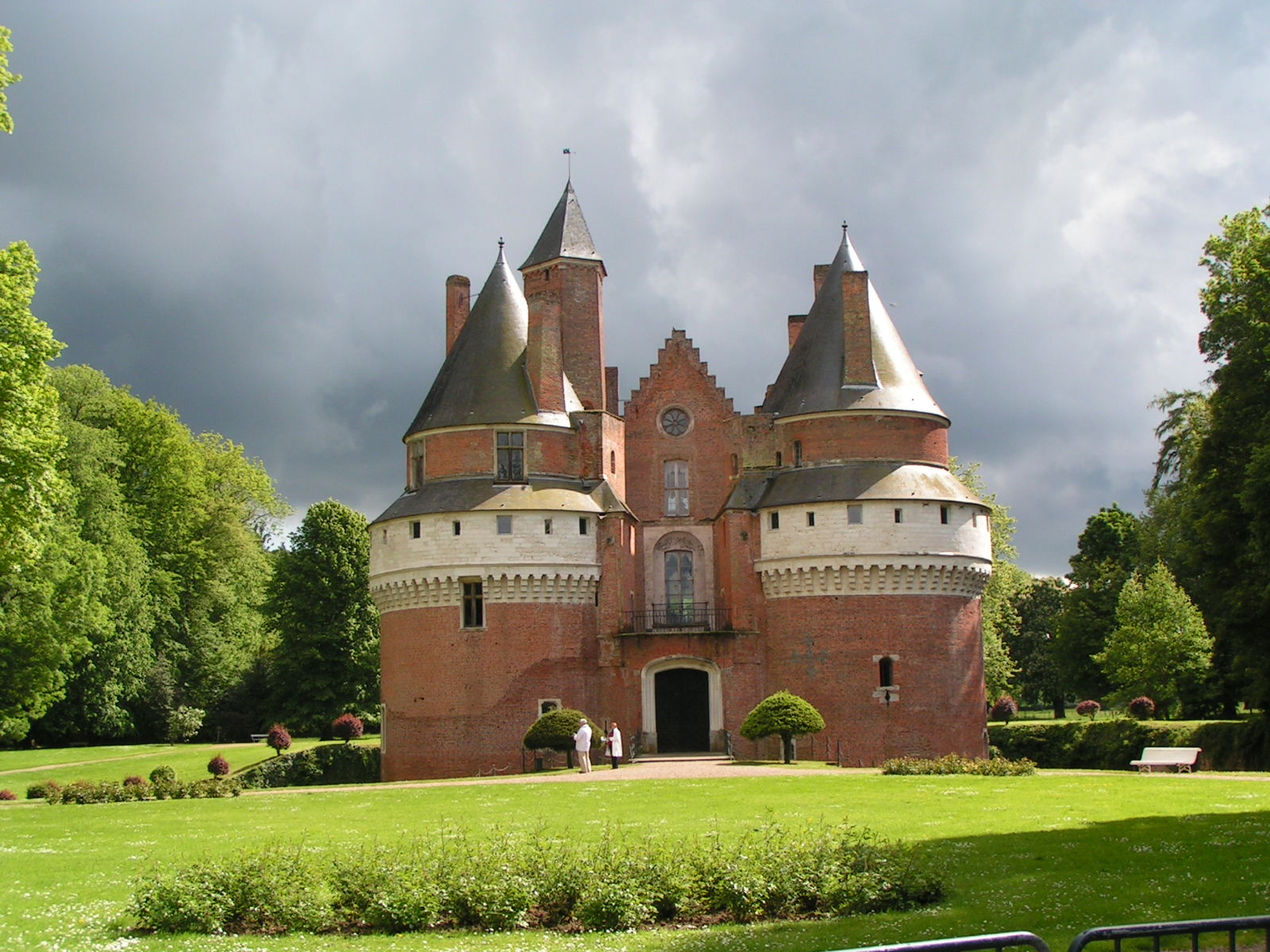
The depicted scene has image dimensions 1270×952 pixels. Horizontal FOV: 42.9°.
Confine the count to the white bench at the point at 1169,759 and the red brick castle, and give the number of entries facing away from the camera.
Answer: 0

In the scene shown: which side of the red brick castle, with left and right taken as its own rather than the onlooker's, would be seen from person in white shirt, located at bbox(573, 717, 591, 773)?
front

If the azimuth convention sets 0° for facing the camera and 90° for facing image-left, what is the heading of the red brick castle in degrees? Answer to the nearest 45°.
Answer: approximately 0°

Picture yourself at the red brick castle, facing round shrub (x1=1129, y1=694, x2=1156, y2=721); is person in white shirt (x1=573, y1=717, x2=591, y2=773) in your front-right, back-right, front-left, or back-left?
back-right

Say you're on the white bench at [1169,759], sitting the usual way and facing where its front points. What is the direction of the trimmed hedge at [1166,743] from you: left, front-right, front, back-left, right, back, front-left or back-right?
back-right

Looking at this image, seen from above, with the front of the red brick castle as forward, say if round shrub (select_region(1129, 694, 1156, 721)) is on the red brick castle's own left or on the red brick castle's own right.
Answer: on the red brick castle's own left

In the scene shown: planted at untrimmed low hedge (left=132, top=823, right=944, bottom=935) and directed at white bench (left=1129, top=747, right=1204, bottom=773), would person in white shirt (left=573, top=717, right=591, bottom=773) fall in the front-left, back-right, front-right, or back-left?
front-left

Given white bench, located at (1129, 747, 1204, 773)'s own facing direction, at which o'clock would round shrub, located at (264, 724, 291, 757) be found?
The round shrub is roughly at 2 o'clock from the white bench.

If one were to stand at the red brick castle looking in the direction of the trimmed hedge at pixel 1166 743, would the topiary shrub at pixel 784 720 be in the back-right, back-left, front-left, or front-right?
front-right

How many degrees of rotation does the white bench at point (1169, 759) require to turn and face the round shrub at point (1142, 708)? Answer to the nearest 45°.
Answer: approximately 135° to its right

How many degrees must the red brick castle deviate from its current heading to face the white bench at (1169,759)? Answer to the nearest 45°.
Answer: approximately 45° to its left

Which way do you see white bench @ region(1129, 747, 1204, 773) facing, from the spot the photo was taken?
facing the viewer and to the left of the viewer

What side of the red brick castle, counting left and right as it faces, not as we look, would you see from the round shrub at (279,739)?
right
